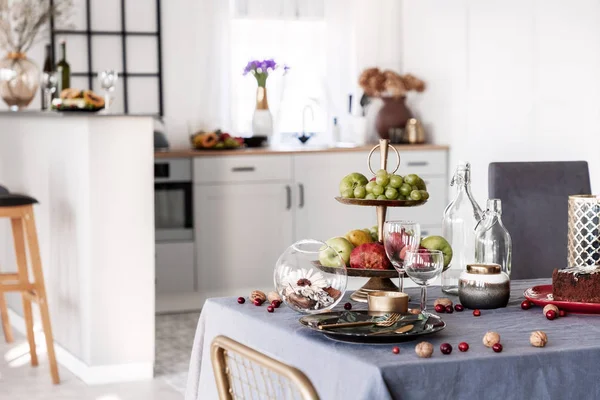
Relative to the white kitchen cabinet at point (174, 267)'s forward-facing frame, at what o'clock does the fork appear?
The fork is roughly at 12 o'clock from the white kitchen cabinet.

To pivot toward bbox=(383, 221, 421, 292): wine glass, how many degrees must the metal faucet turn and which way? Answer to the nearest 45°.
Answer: approximately 45° to its right

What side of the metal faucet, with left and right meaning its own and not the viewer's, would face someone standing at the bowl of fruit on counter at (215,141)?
right

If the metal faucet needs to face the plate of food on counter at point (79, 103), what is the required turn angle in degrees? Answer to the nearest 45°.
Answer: approximately 90° to its right

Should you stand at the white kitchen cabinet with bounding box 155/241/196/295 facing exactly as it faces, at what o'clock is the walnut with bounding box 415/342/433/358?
The walnut is roughly at 12 o'clock from the white kitchen cabinet.

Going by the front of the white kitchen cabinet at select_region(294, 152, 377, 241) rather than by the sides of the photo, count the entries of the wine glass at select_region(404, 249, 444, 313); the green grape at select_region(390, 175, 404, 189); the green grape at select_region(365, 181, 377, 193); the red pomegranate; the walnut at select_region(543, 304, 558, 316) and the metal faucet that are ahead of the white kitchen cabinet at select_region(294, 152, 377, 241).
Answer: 5

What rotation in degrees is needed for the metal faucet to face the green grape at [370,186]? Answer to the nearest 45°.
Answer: approximately 45° to its right

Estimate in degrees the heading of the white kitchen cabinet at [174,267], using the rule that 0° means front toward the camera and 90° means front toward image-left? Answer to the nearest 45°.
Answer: approximately 0°

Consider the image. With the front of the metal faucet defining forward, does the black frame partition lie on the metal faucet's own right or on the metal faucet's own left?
on the metal faucet's own right

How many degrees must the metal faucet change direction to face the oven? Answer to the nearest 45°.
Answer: approximately 90° to its right
